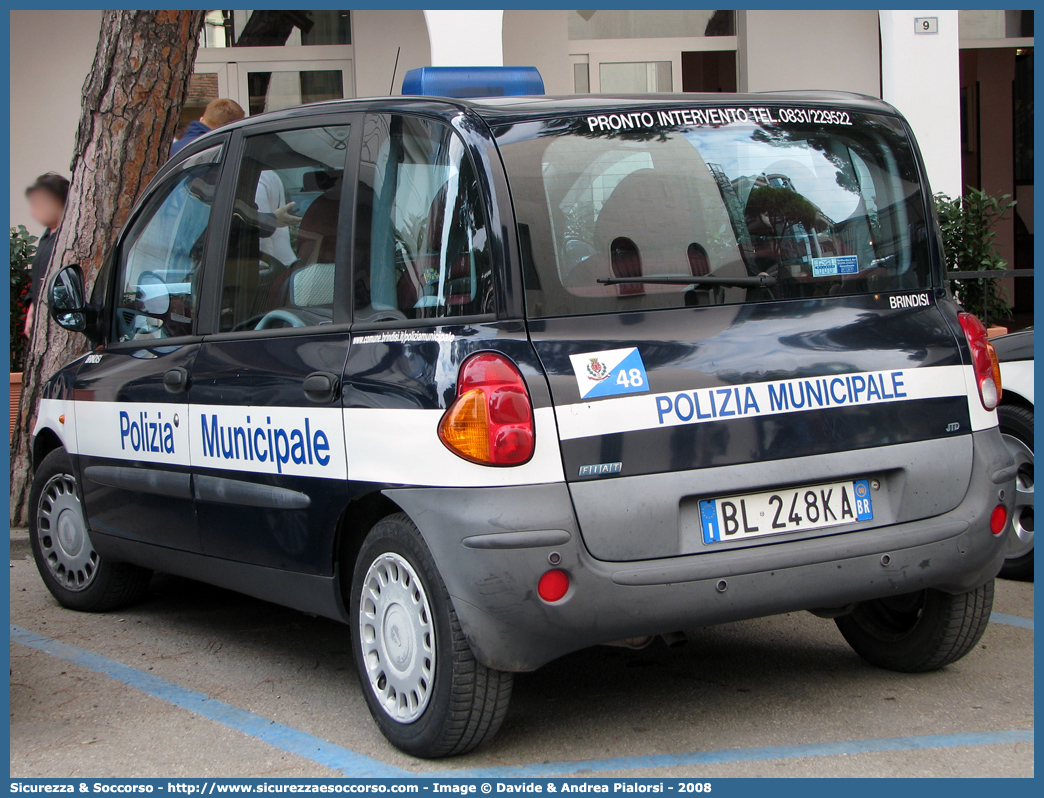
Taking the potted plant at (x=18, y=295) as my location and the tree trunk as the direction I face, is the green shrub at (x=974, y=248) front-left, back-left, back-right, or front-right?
front-left

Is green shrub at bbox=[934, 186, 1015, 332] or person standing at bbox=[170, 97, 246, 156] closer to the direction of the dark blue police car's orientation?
the person standing

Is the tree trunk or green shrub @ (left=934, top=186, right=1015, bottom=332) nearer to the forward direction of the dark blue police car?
the tree trunk

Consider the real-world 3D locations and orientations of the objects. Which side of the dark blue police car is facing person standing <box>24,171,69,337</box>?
front

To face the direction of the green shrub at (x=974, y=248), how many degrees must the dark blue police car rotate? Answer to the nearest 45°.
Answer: approximately 90° to its right

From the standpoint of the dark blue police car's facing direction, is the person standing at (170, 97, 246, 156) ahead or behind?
ahead

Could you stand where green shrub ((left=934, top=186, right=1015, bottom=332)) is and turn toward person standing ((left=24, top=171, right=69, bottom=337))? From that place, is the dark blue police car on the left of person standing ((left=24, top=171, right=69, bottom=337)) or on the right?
left

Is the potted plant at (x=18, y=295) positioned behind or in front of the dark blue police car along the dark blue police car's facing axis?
in front

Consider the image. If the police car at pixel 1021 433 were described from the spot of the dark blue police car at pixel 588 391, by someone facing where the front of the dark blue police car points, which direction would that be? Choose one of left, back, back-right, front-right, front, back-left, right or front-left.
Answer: right

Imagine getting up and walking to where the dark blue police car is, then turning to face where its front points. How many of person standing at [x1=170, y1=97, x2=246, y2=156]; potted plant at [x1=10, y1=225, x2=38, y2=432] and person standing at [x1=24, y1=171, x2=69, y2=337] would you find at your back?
0

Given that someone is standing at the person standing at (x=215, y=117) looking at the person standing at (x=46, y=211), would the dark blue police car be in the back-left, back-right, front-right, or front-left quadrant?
back-left

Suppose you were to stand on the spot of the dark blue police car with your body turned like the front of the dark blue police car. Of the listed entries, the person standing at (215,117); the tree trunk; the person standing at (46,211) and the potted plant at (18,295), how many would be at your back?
0

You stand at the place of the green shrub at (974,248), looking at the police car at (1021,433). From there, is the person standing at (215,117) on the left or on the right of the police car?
right

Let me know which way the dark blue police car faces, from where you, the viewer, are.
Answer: facing away from the viewer and to the left of the viewer

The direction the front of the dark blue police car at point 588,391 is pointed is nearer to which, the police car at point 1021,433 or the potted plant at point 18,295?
the potted plant
